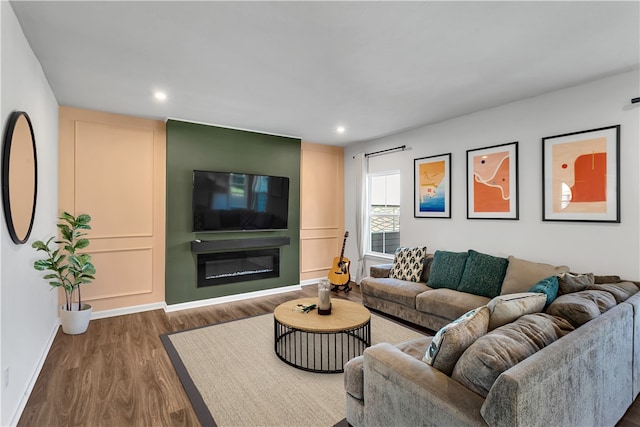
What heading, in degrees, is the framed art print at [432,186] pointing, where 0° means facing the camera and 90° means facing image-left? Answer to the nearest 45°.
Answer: approximately 45°

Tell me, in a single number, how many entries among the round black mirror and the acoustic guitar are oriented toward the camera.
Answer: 1

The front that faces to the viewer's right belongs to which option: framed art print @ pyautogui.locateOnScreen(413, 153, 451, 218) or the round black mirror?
the round black mirror

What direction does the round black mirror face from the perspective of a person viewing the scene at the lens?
facing to the right of the viewer

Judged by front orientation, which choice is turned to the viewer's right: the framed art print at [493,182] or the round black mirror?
the round black mirror

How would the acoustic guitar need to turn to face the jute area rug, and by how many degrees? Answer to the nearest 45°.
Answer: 0° — it already faces it
